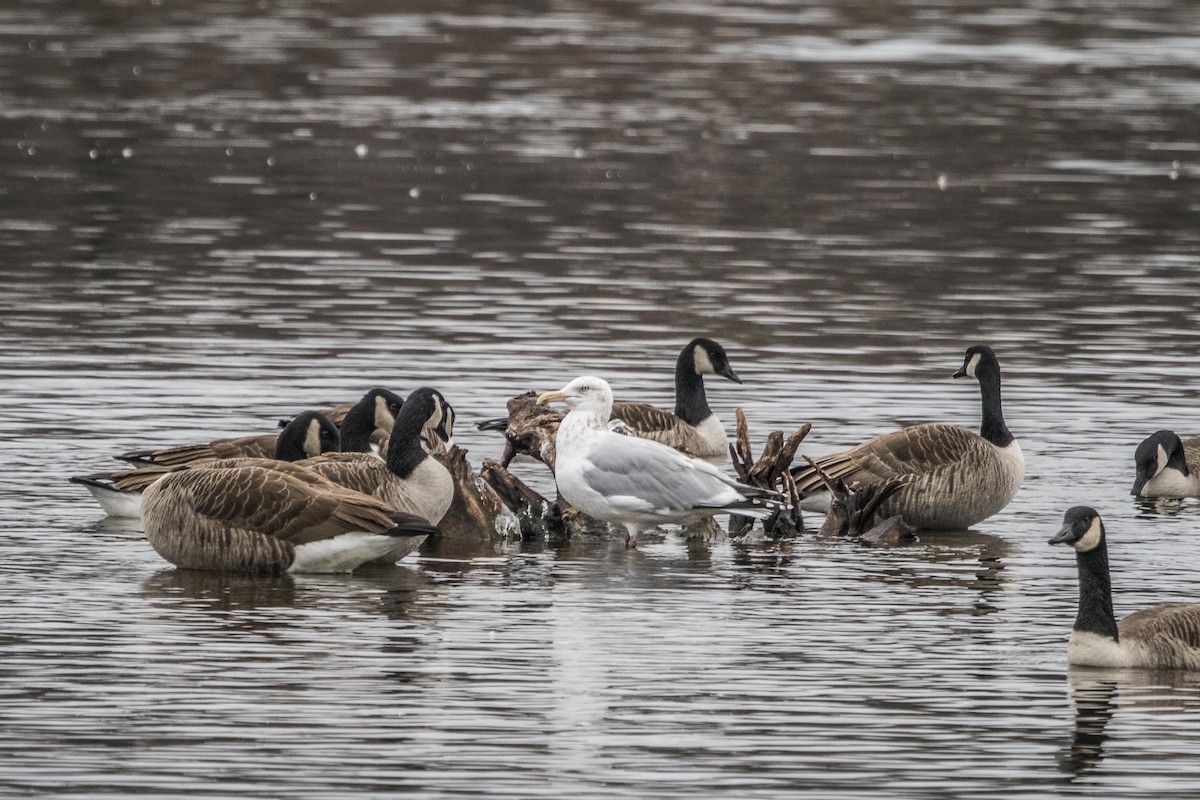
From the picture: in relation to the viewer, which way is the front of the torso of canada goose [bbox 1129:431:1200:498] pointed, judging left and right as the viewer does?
facing to the left of the viewer

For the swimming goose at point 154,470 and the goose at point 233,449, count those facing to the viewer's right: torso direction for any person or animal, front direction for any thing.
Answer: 2

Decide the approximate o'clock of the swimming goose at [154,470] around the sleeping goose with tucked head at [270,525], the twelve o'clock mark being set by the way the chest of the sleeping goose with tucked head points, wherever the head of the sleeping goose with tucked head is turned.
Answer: The swimming goose is roughly at 2 o'clock from the sleeping goose with tucked head.

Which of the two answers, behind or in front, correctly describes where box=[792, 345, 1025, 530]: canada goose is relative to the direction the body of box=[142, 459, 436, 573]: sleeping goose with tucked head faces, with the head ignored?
behind

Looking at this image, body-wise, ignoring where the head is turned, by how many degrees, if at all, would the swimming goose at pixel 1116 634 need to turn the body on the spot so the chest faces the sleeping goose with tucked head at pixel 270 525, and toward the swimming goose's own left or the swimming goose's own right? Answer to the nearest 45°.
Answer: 0° — it already faces it

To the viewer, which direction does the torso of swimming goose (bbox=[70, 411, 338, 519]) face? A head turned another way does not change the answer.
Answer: to the viewer's right

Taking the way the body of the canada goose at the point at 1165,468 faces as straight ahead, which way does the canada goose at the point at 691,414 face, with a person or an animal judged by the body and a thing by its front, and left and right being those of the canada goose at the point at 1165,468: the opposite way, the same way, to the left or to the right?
the opposite way

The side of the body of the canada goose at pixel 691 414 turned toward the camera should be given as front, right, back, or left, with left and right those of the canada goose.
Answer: right

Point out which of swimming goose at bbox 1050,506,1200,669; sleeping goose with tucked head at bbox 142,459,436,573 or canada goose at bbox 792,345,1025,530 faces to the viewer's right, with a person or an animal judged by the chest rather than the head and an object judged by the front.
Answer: the canada goose

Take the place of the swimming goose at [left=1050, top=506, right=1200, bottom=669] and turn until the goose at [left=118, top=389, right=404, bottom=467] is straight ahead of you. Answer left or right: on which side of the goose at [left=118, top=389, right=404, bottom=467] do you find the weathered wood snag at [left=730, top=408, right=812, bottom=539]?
right

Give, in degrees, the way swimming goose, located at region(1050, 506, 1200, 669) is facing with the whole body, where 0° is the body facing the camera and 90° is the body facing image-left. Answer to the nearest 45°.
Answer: approximately 90°

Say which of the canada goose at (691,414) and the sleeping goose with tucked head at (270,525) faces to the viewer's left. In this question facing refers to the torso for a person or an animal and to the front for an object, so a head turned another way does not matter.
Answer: the sleeping goose with tucked head

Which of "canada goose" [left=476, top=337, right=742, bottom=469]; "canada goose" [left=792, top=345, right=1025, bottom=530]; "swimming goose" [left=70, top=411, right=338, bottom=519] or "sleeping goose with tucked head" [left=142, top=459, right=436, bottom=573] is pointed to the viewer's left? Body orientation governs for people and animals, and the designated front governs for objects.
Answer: the sleeping goose with tucked head

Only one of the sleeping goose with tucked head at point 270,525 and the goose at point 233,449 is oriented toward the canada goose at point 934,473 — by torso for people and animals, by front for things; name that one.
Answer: the goose at point 233,449
